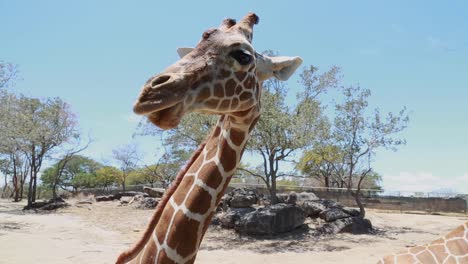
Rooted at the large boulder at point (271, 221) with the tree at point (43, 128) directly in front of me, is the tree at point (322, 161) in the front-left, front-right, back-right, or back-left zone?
front-right

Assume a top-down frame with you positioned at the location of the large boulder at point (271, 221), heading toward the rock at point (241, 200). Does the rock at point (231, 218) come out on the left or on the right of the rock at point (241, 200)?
left

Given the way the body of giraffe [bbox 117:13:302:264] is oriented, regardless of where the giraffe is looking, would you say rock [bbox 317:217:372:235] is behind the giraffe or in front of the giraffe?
behind
